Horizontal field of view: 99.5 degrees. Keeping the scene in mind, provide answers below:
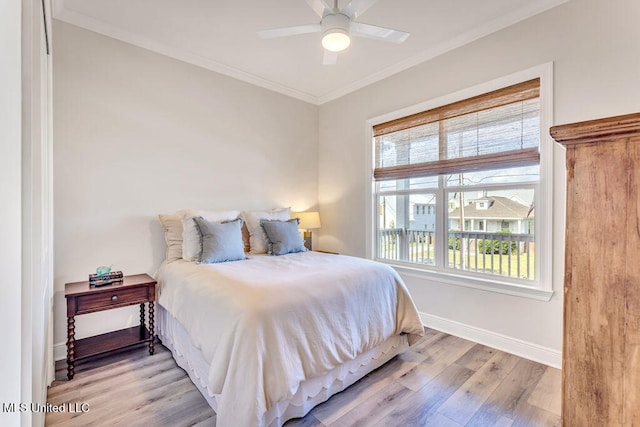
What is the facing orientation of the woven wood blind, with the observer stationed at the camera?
facing the viewer and to the left of the viewer

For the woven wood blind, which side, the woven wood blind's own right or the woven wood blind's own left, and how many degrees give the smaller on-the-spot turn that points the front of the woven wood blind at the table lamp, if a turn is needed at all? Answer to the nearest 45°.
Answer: approximately 45° to the woven wood blind's own right

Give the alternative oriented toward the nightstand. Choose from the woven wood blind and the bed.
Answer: the woven wood blind

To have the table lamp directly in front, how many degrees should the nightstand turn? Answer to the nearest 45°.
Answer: approximately 45° to its left

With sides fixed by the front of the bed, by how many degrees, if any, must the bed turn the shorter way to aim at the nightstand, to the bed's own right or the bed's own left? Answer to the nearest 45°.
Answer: approximately 180°

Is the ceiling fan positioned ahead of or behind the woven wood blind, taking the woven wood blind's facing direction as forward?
ahead

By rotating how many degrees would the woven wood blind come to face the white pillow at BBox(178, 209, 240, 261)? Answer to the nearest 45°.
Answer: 0° — it already faces it

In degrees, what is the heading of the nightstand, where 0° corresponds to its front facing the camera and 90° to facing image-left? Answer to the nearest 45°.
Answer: approximately 315°

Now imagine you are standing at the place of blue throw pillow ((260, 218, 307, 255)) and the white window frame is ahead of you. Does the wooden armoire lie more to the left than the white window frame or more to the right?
right

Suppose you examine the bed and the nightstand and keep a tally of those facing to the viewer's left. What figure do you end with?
0

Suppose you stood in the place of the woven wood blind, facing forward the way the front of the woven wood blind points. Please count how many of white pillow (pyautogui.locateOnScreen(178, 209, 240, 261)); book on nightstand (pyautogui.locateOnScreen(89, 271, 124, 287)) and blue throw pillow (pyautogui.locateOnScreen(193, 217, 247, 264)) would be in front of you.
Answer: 3

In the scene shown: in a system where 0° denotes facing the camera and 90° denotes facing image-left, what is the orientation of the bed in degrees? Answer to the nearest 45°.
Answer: approximately 315°

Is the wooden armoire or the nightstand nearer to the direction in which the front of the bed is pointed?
the wooden armoire
